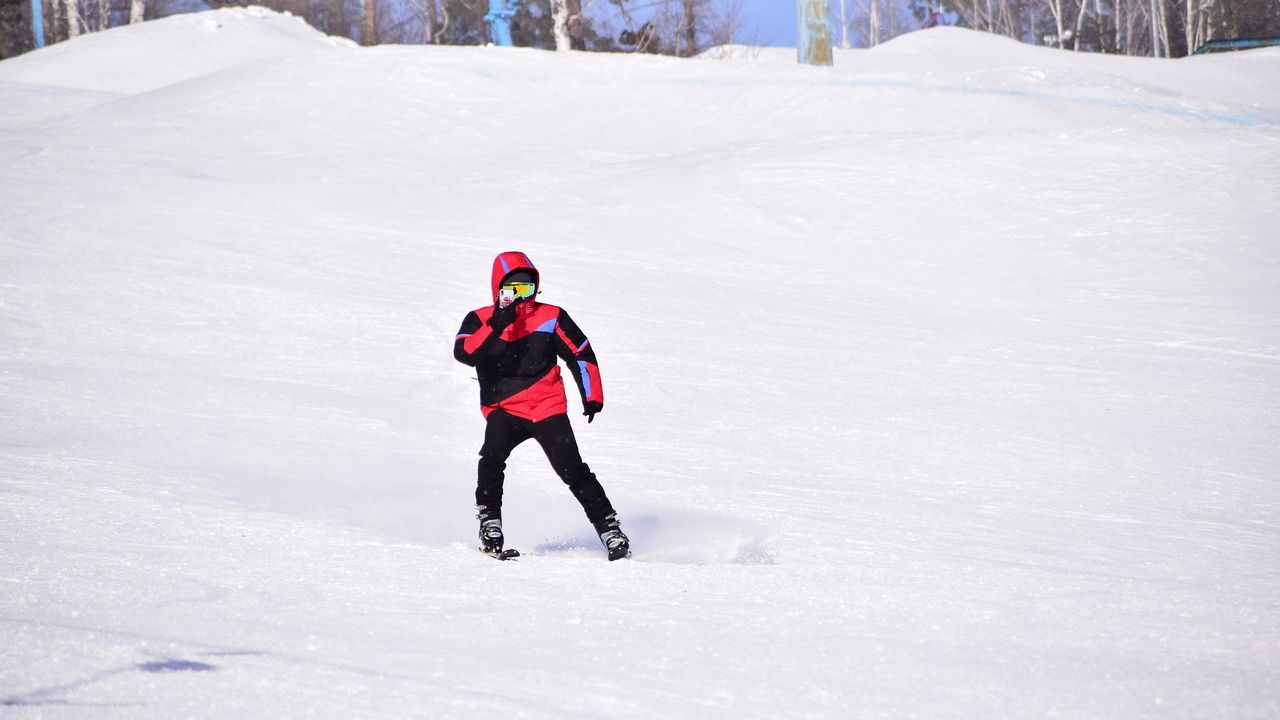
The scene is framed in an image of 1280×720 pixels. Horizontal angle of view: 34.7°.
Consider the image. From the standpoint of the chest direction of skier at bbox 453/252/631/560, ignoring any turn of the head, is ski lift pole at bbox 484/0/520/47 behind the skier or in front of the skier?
behind

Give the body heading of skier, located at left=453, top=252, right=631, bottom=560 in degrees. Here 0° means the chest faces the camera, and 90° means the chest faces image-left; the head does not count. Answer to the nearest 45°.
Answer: approximately 0°

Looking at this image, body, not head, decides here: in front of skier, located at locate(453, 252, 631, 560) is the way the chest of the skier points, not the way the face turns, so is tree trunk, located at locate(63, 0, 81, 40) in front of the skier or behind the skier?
behind

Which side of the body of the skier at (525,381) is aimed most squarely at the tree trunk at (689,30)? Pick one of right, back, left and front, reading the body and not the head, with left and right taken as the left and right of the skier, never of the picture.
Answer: back

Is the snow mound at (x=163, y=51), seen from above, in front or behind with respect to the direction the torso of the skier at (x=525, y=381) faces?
behind
